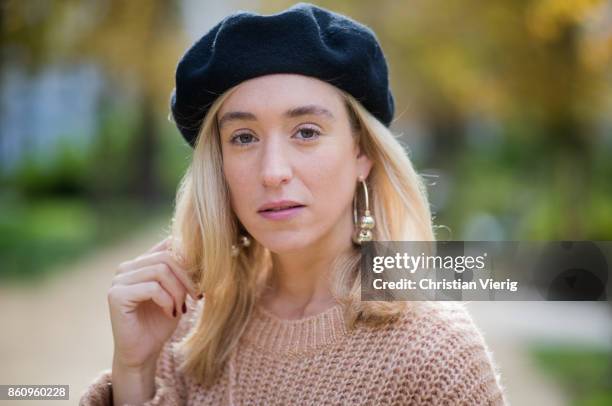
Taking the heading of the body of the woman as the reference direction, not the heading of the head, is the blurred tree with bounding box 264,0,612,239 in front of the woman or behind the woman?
behind

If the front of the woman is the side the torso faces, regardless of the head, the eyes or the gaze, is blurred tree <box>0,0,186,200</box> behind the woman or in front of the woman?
behind

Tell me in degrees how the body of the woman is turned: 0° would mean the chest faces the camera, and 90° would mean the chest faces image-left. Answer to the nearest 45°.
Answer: approximately 0°
